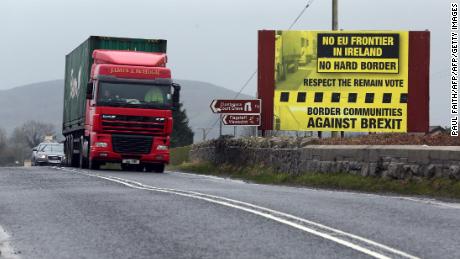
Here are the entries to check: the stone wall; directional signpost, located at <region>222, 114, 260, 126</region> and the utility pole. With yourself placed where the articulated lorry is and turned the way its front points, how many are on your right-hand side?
0

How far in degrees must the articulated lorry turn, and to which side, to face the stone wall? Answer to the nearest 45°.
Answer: approximately 45° to its left

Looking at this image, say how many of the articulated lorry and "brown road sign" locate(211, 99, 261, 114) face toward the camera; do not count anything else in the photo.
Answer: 2

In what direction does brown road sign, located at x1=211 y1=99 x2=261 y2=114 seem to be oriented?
toward the camera

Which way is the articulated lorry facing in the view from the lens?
facing the viewer

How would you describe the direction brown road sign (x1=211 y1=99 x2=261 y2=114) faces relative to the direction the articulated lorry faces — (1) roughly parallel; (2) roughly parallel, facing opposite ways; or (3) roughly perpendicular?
roughly parallel

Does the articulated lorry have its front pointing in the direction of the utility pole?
no

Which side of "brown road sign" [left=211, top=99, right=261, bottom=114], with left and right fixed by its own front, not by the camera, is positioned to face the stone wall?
front

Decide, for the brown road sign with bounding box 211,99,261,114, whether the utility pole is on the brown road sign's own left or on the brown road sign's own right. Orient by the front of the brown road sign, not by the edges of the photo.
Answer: on the brown road sign's own left

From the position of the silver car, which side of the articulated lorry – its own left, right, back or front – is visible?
back

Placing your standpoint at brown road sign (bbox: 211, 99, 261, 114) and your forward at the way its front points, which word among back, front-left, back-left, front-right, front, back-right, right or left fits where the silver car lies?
back-right

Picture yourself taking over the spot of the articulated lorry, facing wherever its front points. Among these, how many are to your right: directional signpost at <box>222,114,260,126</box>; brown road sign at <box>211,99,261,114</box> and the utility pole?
0

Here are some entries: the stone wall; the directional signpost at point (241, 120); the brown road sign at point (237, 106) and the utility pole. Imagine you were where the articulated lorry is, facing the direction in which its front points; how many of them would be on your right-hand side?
0
